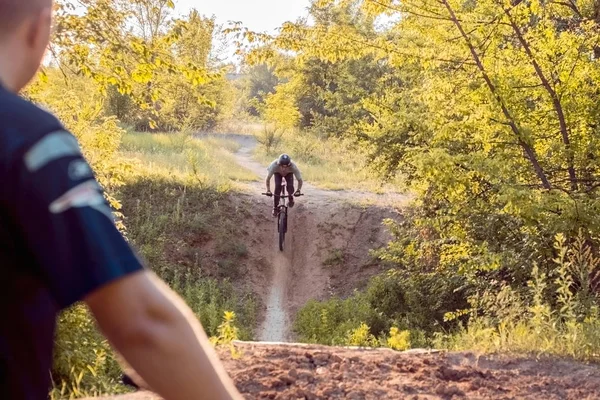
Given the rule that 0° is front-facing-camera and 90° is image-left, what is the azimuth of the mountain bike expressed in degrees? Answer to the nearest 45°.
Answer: approximately 0°

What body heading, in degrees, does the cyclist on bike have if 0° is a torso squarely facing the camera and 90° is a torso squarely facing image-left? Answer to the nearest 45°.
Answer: approximately 0°
